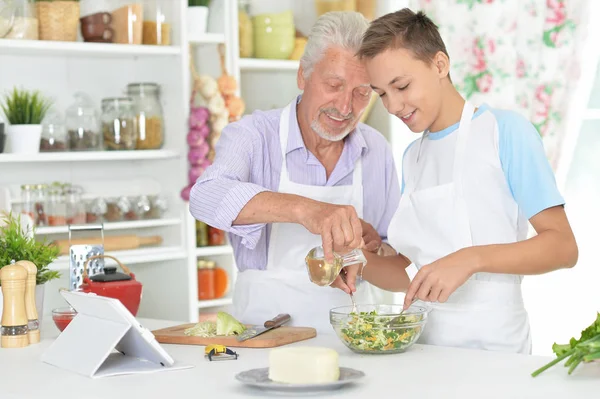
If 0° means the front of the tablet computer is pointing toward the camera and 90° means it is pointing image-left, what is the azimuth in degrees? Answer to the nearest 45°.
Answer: approximately 225°

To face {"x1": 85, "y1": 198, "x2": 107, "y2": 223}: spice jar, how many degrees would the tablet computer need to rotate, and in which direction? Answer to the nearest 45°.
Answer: approximately 45° to its left

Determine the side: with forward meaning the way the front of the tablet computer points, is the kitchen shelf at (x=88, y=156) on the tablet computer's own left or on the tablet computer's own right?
on the tablet computer's own left

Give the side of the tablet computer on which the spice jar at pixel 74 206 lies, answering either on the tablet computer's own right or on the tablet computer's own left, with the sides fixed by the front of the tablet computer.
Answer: on the tablet computer's own left

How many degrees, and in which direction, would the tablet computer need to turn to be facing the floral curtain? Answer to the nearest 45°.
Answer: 0° — it already faces it

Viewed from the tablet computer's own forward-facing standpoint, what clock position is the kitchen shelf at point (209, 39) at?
The kitchen shelf is roughly at 11 o'clock from the tablet computer.

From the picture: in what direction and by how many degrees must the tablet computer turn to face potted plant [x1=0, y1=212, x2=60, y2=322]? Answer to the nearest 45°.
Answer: approximately 90° to its left

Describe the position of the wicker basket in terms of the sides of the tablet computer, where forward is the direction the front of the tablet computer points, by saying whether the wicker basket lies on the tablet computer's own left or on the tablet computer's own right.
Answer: on the tablet computer's own left

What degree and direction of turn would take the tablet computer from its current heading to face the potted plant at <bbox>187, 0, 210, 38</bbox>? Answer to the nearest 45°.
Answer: approximately 45° to its left
